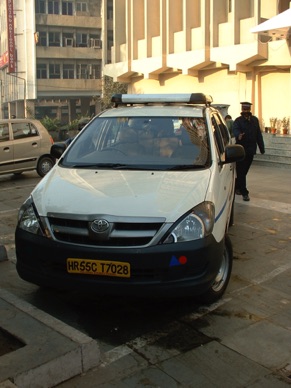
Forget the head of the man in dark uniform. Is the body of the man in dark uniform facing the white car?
yes

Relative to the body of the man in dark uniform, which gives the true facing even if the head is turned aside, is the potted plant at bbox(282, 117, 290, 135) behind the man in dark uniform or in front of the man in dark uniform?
behind

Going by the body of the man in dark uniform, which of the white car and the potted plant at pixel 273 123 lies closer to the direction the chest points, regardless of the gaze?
the white car

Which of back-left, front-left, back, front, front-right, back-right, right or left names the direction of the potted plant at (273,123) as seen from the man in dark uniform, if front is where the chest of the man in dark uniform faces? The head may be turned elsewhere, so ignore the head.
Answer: back

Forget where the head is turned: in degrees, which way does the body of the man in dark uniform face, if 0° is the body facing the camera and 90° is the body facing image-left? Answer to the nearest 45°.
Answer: approximately 0°

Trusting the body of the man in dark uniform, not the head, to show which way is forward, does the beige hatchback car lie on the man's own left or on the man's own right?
on the man's own right
